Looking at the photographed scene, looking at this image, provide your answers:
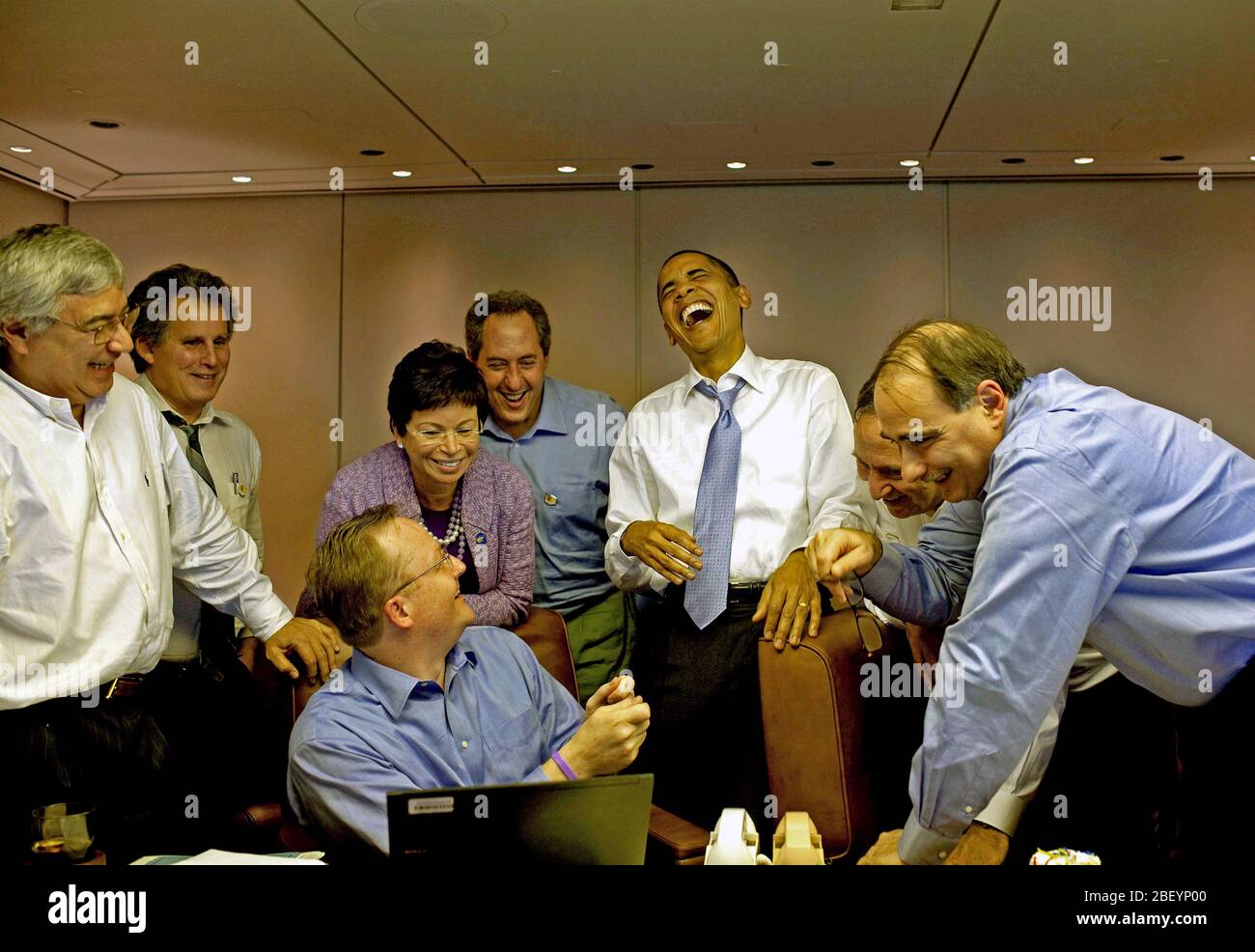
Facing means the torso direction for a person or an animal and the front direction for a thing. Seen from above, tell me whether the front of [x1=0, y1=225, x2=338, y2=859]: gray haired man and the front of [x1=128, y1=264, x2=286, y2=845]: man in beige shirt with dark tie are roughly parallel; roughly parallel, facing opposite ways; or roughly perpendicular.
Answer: roughly parallel

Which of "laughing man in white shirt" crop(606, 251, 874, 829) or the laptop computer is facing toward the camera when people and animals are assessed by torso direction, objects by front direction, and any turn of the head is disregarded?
the laughing man in white shirt

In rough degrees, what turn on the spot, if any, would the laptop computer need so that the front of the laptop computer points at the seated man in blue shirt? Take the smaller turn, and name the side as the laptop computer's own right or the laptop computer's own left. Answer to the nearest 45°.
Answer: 0° — it already faces them

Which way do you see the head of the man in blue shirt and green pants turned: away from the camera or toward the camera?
toward the camera

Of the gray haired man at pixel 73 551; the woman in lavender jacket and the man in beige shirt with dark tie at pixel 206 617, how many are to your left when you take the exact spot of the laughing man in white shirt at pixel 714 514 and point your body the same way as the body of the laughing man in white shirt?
0

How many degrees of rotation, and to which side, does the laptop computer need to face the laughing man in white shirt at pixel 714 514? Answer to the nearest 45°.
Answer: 0° — it already faces them

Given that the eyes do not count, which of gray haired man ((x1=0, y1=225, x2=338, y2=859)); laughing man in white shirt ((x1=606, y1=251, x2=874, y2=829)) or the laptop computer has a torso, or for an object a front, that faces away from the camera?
the laptop computer

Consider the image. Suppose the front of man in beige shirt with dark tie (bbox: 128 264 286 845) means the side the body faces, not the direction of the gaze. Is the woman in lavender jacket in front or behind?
in front

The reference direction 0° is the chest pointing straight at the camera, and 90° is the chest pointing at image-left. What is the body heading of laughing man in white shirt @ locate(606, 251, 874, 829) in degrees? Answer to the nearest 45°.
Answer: approximately 0°

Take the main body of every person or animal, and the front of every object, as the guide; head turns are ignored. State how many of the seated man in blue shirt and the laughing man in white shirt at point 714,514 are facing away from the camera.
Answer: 0

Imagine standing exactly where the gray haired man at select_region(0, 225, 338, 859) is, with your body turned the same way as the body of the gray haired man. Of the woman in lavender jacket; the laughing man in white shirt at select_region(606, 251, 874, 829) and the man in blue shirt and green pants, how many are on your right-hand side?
0

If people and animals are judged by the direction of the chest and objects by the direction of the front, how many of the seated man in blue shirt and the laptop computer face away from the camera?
1

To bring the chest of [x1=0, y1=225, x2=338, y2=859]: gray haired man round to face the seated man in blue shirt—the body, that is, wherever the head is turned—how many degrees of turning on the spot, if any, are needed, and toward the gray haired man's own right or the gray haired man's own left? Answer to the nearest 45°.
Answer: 0° — they already face them

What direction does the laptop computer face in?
away from the camera

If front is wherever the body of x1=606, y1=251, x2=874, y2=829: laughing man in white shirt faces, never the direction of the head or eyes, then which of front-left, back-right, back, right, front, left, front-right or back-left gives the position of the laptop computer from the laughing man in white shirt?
front

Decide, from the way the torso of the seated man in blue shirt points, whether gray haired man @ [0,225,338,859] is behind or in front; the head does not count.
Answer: behind
